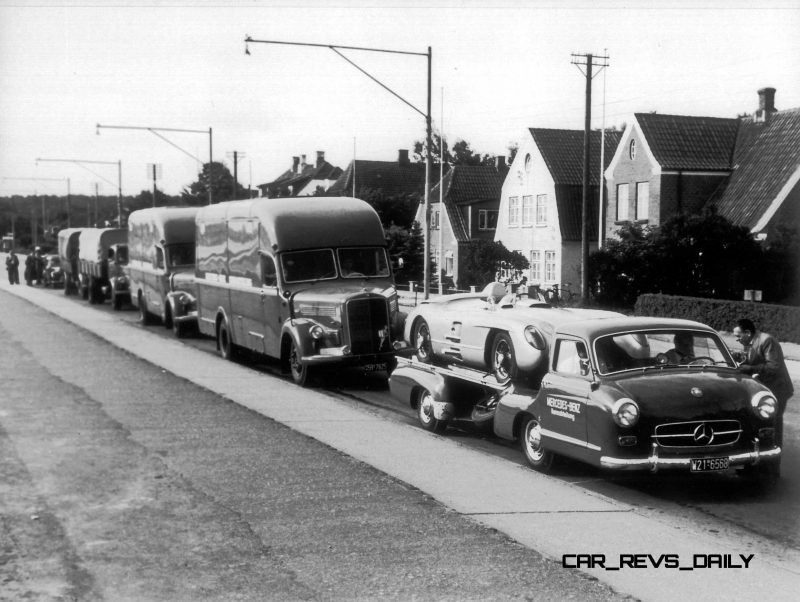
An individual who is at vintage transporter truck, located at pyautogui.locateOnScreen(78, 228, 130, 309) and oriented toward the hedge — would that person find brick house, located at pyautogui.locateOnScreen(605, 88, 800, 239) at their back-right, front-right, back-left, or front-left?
front-left

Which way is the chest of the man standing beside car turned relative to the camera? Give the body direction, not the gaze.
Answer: to the viewer's left

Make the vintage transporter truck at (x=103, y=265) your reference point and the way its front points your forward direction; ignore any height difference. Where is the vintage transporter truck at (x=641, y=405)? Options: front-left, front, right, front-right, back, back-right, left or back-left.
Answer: front-right

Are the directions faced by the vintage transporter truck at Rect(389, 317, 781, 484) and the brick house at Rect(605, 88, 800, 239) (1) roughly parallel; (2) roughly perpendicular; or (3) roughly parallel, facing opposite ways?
roughly perpendicular

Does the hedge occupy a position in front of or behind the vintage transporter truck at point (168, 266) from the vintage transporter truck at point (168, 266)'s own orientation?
in front

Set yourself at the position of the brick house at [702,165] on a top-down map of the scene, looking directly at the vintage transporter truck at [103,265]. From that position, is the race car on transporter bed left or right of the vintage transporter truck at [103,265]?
left

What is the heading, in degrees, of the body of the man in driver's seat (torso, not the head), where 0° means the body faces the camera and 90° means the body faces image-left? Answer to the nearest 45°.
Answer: approximately 315°

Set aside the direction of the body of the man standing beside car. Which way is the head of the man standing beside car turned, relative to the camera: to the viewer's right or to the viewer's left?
to the viewer's left

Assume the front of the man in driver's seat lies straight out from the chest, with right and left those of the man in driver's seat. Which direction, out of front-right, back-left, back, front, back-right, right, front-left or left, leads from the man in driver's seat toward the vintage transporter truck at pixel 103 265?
back

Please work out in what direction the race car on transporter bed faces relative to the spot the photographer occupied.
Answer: facing the viewer and to the right of the viewer

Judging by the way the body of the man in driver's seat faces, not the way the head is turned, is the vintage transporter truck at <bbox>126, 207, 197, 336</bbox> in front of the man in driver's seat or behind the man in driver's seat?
behind
